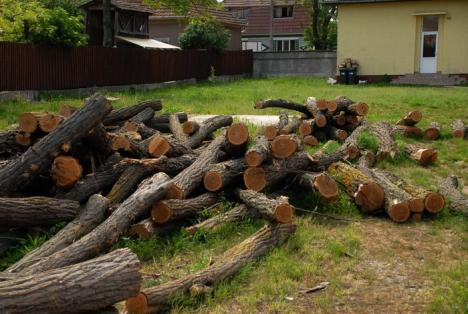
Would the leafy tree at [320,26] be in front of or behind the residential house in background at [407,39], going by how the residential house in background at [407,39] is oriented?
behind

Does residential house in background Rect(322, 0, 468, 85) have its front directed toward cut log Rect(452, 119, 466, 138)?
yes

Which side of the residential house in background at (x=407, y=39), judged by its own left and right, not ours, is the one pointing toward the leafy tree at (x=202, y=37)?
right

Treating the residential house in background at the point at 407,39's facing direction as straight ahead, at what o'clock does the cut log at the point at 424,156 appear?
The cut log is roughly at 12 o'clock from the residential house in background.

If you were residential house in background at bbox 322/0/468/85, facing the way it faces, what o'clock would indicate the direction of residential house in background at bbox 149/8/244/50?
residential house in background at bbox 149/8/244/50 is roughly at 4 o'clock from residential house in background at bbox 322/0/468/85.

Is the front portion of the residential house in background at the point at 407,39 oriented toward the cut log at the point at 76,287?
yes

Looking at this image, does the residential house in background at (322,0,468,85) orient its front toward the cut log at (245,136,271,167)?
yes

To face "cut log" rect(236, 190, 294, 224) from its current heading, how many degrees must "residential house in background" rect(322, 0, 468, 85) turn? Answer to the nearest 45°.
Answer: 0° — it already faces it

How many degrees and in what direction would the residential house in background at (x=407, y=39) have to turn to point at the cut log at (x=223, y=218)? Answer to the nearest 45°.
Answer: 0° — it already faces it

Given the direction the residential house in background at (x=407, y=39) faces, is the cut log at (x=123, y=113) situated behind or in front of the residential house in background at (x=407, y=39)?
in front

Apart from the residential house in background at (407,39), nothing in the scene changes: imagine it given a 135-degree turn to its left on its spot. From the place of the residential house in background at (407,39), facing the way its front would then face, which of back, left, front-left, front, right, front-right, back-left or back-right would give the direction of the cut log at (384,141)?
back-right

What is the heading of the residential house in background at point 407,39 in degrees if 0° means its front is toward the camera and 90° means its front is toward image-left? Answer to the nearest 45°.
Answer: approximately 0°

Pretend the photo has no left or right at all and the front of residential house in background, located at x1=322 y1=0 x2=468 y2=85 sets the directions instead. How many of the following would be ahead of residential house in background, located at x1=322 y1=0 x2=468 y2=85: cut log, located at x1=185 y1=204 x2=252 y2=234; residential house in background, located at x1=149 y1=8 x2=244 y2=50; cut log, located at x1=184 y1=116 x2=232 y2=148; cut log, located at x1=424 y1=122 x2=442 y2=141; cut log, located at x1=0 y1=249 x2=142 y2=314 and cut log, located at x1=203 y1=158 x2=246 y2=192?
5

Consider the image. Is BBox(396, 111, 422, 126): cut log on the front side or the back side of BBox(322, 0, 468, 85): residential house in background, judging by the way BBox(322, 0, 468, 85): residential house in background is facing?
on the front side

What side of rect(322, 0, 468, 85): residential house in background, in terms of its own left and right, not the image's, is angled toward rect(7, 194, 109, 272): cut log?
front

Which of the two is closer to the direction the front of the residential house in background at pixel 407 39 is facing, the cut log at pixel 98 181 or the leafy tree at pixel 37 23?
the cut log

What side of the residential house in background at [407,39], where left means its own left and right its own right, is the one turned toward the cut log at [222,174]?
front
